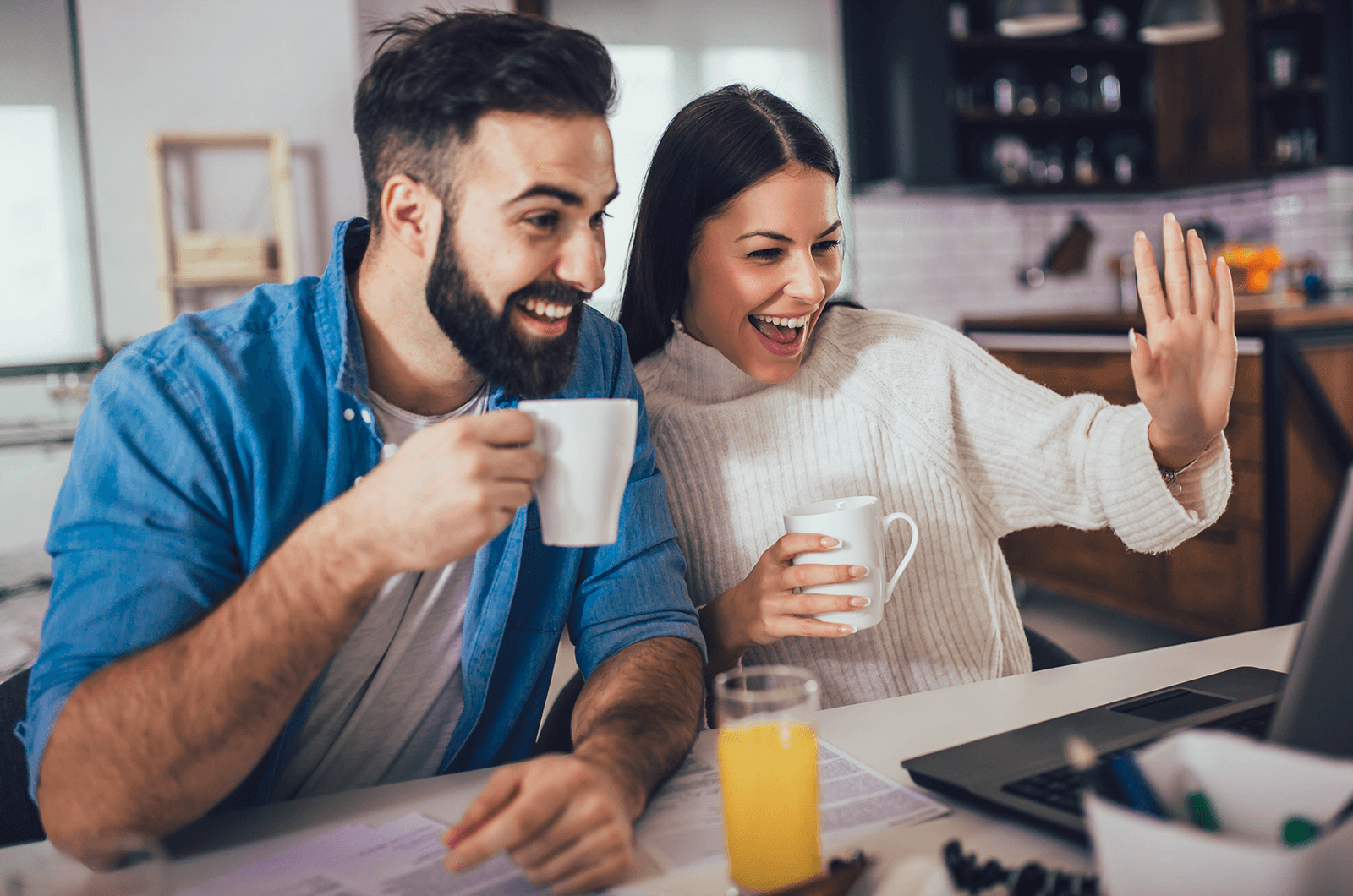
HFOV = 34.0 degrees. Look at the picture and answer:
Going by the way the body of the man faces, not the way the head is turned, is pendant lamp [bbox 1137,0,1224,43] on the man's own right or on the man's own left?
on the man's own left

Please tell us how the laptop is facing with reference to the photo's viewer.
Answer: facing away from the viewer and to the left of the viewer

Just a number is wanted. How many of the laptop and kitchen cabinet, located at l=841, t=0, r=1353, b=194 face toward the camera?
1

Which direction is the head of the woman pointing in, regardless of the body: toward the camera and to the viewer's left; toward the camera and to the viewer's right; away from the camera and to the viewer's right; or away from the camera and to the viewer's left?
toward the camera and to the viewer's right

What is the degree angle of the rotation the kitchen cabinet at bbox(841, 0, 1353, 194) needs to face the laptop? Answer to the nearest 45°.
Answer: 0° — it already faces it

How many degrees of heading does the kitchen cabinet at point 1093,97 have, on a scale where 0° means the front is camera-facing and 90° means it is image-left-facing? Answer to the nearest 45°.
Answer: approximately 0°

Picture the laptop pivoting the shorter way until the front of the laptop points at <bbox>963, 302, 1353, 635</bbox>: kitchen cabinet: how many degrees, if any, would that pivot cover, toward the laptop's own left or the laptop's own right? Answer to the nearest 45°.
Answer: approximately 45° to the laptop's own right

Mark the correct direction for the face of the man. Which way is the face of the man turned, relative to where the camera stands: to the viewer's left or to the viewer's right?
to the viewer's right
